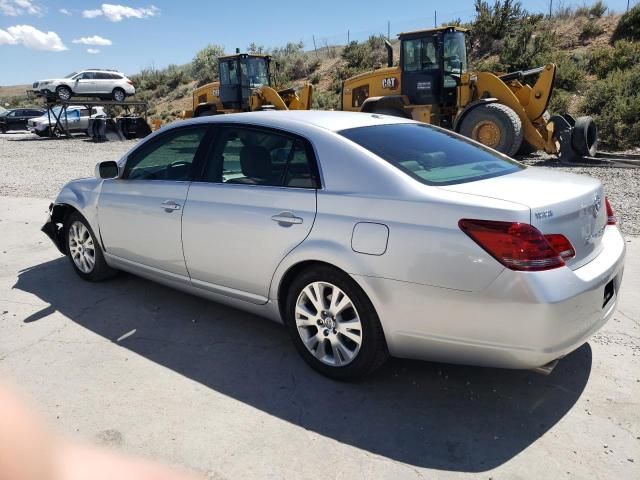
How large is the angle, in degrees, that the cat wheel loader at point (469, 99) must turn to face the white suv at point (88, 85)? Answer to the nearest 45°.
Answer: approximately 180°

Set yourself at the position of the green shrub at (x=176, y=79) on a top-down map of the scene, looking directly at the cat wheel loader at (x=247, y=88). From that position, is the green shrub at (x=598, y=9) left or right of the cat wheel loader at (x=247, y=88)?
left

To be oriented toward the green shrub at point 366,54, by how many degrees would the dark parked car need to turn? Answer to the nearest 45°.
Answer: approximately 180°

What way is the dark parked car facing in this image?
to the viewer's left

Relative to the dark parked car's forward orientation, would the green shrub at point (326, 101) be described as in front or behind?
behind

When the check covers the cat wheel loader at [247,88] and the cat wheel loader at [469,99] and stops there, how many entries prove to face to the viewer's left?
0

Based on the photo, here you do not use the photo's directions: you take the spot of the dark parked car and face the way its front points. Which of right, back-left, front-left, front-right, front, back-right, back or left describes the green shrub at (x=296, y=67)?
back

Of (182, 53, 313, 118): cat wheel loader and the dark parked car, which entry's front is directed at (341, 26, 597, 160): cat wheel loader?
(182, 53, 313, 118): cat wheel loader

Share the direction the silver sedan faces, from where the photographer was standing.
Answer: facing away from the viewer and to the left of the viewer

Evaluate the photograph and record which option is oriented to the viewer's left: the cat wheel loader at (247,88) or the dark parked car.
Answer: the dark parked car

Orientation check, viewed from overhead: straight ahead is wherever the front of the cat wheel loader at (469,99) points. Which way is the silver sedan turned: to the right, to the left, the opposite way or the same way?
the opposite way

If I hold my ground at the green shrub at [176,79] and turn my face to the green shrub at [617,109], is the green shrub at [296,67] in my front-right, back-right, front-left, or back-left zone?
front-left

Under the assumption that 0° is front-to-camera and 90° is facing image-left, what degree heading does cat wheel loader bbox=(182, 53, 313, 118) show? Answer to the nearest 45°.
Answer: approximately 315°

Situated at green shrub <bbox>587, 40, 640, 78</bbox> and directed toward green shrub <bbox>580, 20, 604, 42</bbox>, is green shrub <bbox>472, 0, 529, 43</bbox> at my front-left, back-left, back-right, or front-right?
front-left

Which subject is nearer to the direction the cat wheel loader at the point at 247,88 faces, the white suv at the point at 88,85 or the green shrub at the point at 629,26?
the green shrub

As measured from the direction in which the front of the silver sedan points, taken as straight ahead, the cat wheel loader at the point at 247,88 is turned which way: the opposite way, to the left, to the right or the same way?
the opposite way

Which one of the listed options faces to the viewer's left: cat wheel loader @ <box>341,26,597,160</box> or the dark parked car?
the dark parked car

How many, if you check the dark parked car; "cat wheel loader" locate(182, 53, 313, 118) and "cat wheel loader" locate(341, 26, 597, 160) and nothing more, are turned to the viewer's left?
1
